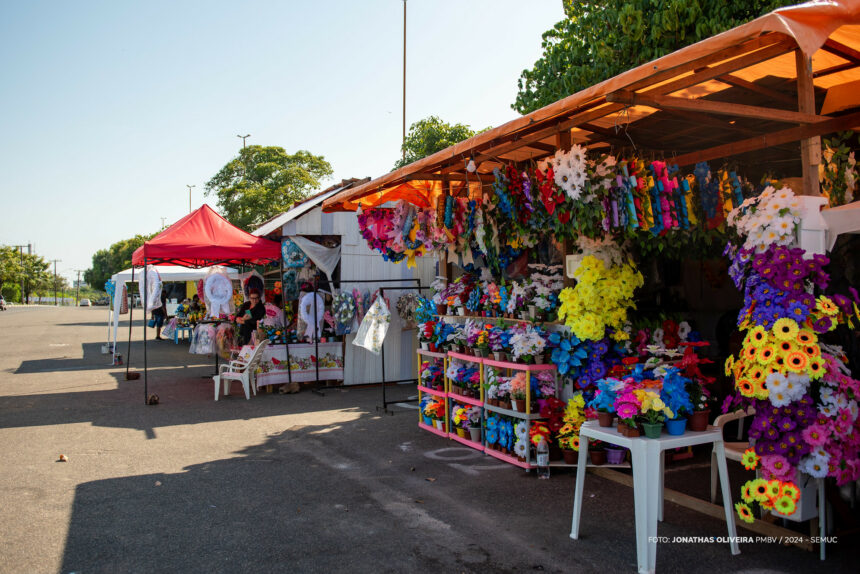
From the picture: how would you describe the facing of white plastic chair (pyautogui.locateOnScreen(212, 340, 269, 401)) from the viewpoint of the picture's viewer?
facing to the left of the viewer

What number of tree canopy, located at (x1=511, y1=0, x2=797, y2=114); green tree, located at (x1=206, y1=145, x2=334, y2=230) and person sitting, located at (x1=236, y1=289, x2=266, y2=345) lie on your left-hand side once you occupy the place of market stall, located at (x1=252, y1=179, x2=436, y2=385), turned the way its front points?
1

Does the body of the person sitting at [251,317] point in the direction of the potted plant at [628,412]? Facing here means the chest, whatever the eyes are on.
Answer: no

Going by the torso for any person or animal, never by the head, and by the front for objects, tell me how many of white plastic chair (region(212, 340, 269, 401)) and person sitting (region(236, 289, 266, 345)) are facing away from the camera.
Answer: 0

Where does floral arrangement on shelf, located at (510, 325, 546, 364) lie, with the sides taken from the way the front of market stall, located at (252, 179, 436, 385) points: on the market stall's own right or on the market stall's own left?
on the market stall's own left

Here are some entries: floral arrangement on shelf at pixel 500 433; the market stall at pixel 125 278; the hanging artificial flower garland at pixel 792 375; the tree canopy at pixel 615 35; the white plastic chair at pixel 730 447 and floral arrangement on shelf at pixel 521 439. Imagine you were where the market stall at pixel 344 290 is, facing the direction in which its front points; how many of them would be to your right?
1

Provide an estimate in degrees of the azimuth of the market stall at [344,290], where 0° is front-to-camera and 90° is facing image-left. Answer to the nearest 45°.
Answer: approximately 45°

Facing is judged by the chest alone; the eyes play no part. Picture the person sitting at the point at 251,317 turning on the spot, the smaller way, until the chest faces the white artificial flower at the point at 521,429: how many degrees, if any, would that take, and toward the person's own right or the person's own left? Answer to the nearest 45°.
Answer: approximately 45° to the person's own left

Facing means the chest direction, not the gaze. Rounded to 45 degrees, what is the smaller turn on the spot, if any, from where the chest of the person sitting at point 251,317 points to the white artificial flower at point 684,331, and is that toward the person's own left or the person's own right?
approximately 90° to the person's own left

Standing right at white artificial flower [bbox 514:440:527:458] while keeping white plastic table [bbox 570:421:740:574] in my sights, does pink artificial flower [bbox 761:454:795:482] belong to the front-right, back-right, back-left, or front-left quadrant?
front-left

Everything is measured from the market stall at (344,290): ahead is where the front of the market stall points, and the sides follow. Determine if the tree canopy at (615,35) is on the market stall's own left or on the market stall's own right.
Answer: on the market stall's own left

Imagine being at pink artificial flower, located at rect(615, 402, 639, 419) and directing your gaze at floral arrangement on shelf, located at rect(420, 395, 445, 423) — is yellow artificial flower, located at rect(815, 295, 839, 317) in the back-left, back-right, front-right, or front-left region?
back-right

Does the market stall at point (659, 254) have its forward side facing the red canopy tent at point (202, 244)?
no

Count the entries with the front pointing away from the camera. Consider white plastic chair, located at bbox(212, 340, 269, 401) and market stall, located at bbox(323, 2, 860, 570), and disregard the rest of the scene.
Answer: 0

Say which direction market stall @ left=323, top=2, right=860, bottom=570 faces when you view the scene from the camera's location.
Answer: facing the viewer and to the left of the viewer

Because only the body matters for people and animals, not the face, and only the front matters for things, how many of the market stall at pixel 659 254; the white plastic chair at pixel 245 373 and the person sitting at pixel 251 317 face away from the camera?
0

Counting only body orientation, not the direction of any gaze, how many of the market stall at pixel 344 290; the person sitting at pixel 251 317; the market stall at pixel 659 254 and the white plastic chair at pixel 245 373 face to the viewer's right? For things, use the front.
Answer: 0

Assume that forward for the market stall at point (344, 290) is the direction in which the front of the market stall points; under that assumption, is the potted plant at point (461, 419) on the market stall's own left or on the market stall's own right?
on the market stall's own left
